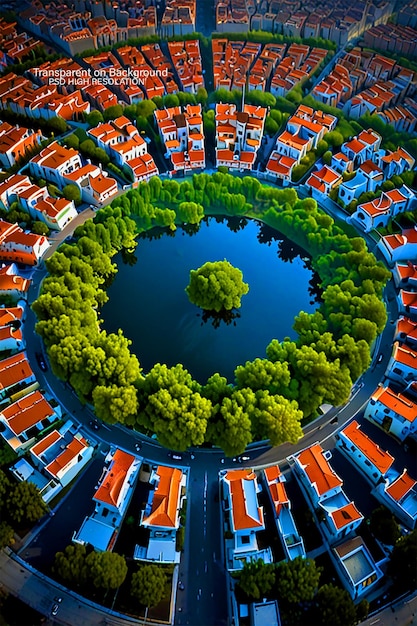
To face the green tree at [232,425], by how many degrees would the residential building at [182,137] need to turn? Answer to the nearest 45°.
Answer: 0° — it already faces it

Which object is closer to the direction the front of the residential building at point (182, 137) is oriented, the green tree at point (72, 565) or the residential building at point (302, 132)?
the green tree

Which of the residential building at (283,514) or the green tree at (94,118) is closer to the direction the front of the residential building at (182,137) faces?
the residential building

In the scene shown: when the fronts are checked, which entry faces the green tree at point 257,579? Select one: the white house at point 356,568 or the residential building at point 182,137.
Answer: the residential building
